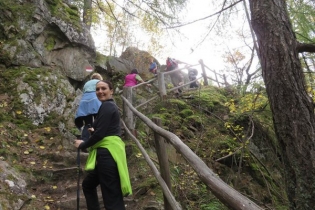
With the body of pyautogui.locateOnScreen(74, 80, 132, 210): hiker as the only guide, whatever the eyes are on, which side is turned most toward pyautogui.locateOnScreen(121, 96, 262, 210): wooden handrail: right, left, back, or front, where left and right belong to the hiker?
left

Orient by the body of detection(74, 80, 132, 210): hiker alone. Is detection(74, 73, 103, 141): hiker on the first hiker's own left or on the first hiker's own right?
on the first hiker's own right

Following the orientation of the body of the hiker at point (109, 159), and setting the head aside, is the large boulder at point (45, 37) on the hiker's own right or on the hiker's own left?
on the hiker's own right
